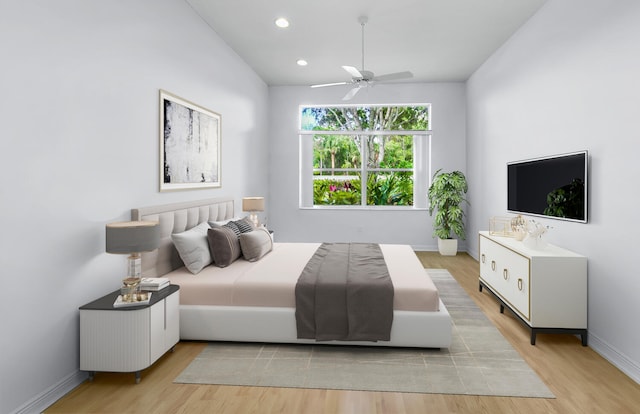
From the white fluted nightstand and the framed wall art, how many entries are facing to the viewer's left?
0

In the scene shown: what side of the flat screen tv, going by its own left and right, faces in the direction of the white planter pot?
right

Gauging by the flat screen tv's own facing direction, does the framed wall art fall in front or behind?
in front

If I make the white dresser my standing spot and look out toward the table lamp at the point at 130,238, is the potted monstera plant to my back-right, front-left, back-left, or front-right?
back-right

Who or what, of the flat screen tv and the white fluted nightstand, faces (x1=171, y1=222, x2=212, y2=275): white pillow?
the flat screen tv

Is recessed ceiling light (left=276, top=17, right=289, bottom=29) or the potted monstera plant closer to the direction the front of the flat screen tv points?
the recessed ceiling light

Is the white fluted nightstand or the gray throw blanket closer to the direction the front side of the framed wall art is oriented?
the gray throw blanket

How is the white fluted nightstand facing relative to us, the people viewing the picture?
facing the viewer and to the right of the viewer

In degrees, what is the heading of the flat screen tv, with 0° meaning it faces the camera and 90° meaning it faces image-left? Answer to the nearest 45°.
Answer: approximately 45°

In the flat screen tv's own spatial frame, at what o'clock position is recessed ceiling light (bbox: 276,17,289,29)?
The recessed ceiling light is roughly at 1 o'clock from the flat screen tv.

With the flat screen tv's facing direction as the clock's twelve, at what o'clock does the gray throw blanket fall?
The gray throw blanket is roughly at 12 o'clock from the flat screen tv.

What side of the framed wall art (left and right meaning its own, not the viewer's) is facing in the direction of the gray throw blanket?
front

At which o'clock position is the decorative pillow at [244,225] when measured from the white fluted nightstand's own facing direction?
The decorative pillow is roughly at 9 o'clock from the white fluted nightstand.

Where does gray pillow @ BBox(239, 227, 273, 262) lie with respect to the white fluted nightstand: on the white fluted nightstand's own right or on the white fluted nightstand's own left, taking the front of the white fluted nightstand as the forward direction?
on the white fluted nightstand's own left

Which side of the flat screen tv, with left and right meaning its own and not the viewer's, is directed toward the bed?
front
